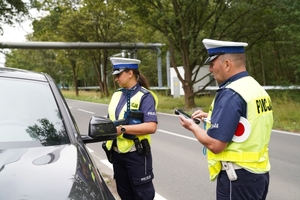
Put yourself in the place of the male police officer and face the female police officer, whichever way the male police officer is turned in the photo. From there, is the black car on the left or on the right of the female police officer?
left

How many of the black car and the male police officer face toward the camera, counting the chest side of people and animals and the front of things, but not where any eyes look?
1

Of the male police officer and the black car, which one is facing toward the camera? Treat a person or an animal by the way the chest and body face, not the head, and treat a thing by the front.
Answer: the black car

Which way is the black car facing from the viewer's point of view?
toward the camera

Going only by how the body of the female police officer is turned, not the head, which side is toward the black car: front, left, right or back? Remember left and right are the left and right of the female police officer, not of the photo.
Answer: front

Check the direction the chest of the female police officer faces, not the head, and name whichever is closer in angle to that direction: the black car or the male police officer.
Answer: the black car

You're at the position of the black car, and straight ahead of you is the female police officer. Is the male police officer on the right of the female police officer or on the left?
right

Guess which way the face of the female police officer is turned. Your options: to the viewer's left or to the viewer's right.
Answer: to the viewer's left

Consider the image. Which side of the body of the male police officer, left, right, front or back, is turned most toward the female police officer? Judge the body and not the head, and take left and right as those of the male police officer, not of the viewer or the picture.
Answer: front

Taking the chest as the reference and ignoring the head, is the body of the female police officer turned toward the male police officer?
no

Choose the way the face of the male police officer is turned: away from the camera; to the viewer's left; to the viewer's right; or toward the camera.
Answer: to the viewer's left

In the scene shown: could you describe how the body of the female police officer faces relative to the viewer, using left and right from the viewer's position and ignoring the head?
facing the viewer and to the left of the viewer

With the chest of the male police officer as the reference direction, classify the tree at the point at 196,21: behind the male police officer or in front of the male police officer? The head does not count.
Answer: in front

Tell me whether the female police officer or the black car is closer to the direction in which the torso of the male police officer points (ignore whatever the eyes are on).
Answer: the female police officer

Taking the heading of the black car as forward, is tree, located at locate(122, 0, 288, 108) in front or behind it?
behind
